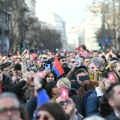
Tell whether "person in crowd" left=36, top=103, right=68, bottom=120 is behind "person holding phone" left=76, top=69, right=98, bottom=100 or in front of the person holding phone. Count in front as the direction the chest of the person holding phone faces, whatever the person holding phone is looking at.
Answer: in front

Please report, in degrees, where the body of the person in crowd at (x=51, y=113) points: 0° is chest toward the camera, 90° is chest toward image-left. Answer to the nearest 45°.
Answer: approximately 45°

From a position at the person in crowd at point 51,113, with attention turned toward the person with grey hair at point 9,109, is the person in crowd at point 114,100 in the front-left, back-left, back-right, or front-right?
back-right

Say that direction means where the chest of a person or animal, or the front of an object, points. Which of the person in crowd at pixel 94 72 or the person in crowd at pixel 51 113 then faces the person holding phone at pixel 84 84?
the person in crowd at pixel 94 72

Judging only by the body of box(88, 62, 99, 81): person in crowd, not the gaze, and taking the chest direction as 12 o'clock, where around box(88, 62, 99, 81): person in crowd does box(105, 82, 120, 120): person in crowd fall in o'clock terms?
box(105, 82, 120, 120): person in crowd is roughly at 12 o'clock from box(88, 62, 99, 81): person in crowd.

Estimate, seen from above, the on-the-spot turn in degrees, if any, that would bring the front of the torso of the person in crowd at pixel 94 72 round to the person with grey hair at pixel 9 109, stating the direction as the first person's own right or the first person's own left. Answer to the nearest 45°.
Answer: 0° — they already face them

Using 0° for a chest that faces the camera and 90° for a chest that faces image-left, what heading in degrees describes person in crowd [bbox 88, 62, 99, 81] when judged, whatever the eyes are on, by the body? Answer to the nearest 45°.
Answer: approximately 0°
